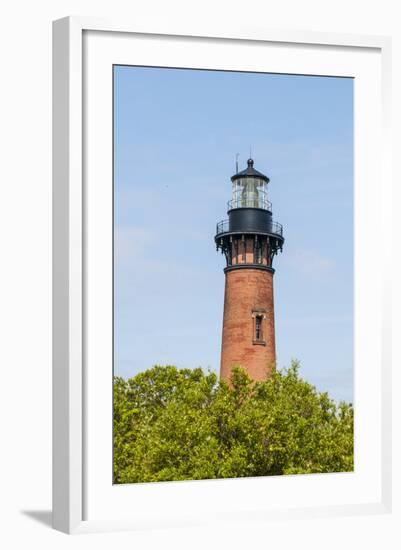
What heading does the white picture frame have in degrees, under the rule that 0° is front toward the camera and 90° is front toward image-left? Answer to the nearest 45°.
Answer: approximately 315°
